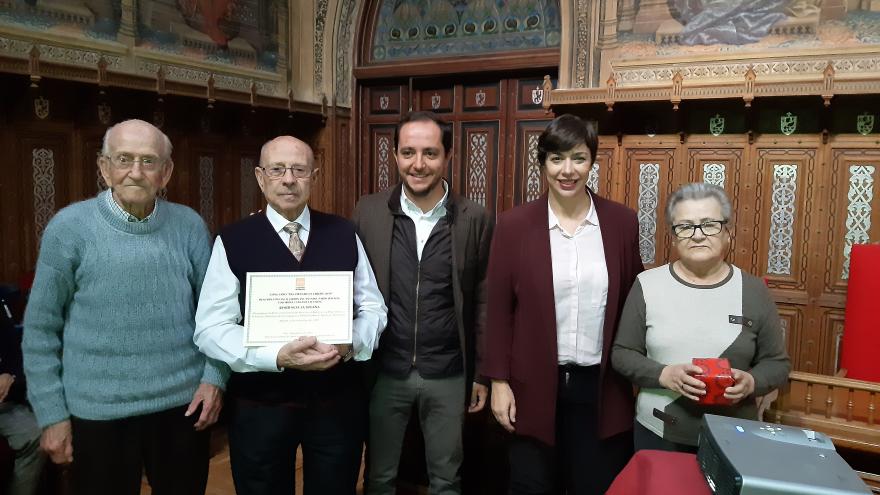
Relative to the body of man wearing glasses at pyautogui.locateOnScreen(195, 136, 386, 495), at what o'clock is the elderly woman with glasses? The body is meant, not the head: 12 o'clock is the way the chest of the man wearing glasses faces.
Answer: The elderly woman with glasses is roughly at 10 o'clock from the man wearing glasses.

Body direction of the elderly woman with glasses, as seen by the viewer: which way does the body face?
toward the camera

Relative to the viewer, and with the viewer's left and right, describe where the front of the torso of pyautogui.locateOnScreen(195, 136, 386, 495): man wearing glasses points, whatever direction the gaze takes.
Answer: facing the viewer

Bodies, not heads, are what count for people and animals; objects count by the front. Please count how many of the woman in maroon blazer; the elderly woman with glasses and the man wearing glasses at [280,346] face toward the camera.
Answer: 3

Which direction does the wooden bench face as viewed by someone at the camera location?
facing the viewer and to the left of the viewer

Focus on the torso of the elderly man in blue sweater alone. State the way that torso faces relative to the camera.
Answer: toward the camera

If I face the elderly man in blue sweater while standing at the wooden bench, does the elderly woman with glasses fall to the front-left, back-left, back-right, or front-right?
front-left

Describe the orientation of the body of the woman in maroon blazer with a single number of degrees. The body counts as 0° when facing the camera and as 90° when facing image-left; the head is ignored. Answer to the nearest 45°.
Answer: approximately 0°

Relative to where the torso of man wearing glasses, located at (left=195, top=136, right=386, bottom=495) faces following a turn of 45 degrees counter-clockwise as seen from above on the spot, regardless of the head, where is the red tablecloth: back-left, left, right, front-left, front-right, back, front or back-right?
front
